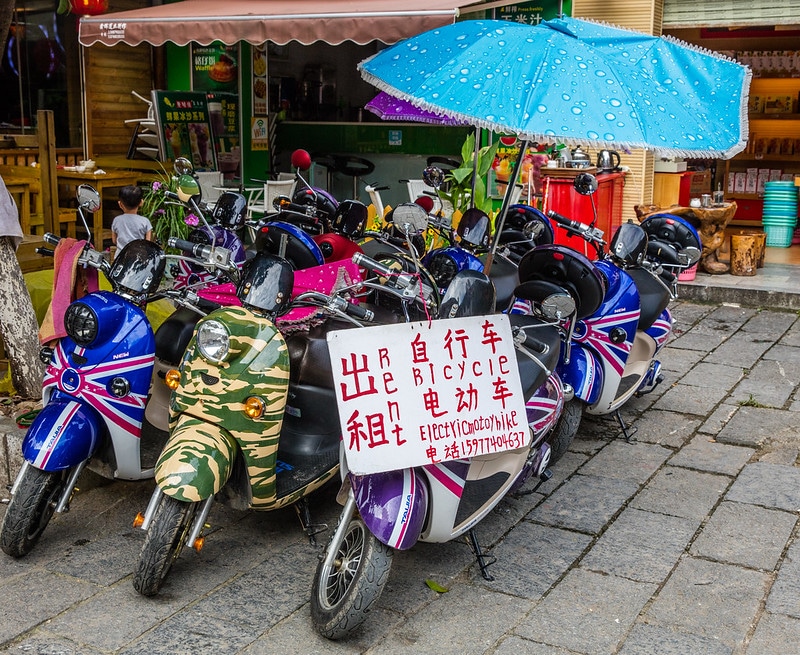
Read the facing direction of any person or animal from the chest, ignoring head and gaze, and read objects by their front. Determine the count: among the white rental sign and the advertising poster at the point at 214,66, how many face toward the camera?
2

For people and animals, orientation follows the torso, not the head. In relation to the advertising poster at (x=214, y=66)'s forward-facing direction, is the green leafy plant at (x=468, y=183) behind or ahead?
ahead

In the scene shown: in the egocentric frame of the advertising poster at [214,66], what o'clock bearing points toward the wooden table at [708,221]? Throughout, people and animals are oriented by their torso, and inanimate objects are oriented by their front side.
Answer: The wooden table is roughly at 10 o'clock from the advertising poster.

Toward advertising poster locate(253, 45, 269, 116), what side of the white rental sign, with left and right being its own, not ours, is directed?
back

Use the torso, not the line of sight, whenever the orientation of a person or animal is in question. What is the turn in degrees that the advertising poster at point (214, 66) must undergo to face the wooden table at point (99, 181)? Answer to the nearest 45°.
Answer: approximately 45° to its right

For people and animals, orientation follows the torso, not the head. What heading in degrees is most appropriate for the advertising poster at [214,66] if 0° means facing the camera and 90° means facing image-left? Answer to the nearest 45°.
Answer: approximately 0°

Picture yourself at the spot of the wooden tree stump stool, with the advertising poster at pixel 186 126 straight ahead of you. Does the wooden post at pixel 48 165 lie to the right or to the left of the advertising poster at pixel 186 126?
left

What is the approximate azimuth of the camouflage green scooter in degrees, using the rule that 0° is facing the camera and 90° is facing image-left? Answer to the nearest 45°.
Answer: approximately 45°

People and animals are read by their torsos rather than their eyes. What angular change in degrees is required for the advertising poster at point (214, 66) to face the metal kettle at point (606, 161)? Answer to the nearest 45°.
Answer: approximately 45° to its left

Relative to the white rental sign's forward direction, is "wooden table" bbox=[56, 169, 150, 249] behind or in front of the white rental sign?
behind
